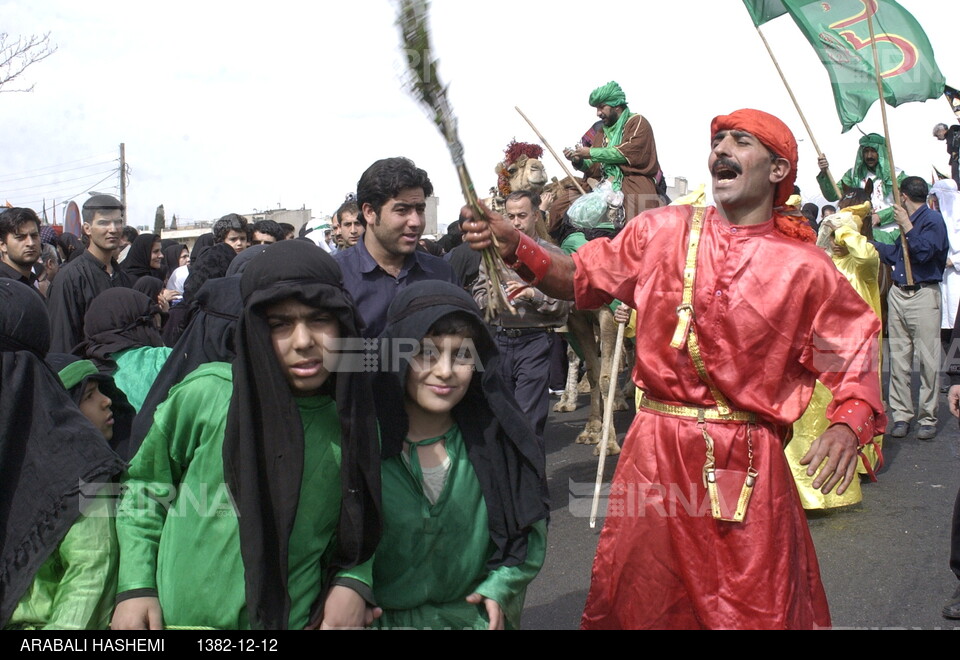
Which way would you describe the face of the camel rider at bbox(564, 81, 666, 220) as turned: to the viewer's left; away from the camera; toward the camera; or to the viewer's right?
to the viewer's left

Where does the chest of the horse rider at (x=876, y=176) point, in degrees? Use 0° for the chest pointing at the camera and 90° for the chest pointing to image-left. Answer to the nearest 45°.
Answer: approximately 45°

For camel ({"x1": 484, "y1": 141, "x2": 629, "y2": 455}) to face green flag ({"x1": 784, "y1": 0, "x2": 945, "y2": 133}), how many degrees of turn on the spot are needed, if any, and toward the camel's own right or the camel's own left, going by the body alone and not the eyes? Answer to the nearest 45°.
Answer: approximately 90° to the camel's own left

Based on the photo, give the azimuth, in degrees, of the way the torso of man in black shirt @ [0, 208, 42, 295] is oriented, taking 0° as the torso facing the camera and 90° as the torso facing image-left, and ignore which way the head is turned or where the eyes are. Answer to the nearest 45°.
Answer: approximately 315°

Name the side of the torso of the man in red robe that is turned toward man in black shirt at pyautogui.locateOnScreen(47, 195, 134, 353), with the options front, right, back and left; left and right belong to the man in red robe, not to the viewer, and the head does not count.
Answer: right

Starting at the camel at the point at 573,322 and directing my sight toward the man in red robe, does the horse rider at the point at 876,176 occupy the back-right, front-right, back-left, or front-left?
back-left

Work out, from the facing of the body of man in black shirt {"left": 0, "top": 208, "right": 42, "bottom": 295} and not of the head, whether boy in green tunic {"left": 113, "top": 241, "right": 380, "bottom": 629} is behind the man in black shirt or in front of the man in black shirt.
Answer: in front

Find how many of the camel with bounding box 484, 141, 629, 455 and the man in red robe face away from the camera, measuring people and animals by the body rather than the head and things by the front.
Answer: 0

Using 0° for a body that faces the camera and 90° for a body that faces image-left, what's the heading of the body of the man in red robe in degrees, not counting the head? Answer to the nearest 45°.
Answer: approximately 45°

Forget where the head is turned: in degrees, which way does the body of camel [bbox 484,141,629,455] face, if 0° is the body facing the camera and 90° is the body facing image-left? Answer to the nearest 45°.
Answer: approximately 45°
